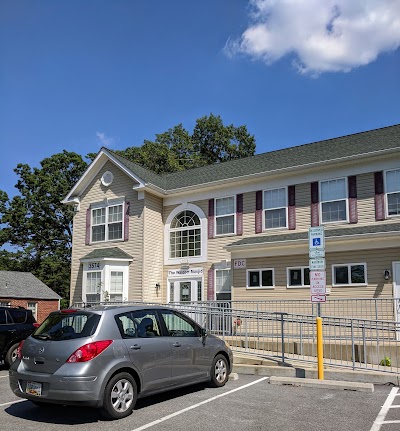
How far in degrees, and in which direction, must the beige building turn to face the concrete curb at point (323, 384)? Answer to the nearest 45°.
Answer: approximately 45° to its left

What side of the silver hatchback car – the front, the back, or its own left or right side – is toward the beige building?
front

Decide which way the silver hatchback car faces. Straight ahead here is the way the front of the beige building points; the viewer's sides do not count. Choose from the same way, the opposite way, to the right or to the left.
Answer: the opposite way

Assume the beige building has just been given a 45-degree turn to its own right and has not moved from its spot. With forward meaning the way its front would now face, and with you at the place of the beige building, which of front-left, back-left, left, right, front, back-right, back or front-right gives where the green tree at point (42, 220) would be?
front-right

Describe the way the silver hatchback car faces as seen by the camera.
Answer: facing away from the viewer and to the right of the viewer

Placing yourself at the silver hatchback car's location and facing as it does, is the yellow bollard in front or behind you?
in front

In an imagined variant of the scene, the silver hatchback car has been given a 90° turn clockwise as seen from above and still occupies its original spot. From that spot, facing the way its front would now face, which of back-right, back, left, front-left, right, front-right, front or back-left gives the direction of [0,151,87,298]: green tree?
back-left

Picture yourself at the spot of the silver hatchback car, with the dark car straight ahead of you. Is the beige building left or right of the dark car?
right

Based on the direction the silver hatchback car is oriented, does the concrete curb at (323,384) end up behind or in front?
in front
